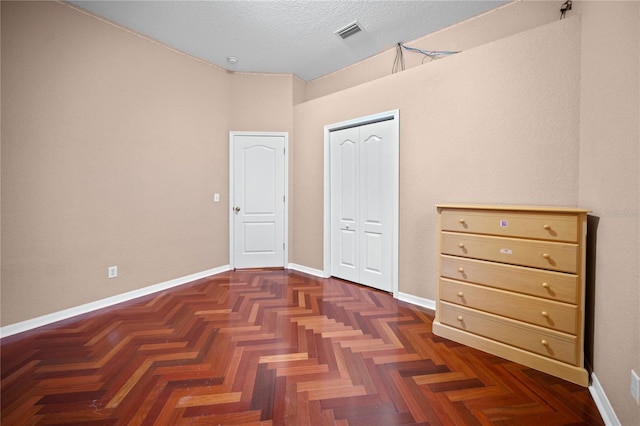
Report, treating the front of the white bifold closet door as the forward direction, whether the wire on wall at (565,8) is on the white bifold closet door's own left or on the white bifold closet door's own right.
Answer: on the white bifold closet door's own left

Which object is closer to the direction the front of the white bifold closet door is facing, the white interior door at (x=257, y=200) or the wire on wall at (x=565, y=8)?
the white interior door

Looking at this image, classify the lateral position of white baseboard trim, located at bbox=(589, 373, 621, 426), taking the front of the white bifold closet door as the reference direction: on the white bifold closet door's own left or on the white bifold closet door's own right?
on the white bifold closet door's own left

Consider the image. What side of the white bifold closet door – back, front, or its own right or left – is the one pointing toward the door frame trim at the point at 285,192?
right

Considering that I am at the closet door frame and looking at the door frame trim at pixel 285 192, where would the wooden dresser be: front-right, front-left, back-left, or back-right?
back-left

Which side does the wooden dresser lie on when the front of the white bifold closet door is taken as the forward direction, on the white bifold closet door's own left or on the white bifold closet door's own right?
on the white bifold closet door's own left

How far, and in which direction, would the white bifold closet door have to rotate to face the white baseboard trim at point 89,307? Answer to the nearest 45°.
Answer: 0° — it already faces it

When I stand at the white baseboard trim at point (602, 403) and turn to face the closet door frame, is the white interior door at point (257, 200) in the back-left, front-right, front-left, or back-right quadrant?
front-left

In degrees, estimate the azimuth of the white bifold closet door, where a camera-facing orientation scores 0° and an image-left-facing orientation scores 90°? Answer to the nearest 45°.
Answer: approximately 45°

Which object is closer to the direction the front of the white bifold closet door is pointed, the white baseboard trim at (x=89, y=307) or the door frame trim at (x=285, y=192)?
the white baseboard trim
